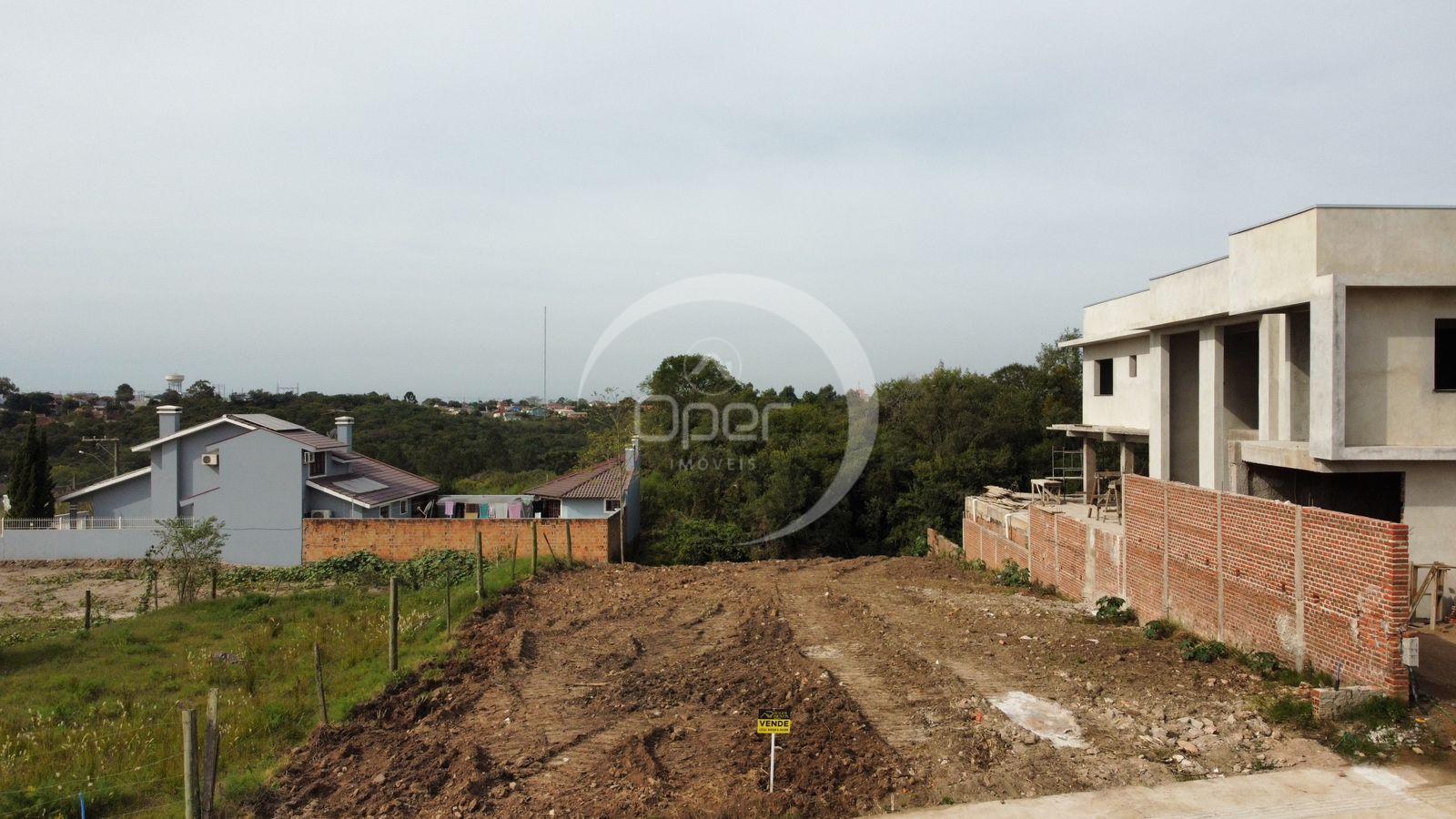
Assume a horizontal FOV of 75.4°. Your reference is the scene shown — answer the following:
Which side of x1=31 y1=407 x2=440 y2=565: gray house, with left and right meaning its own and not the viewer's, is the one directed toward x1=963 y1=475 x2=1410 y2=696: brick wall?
left

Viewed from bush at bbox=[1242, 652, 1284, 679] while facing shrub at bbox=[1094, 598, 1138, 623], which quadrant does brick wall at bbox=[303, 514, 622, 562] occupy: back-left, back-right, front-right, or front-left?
front-left

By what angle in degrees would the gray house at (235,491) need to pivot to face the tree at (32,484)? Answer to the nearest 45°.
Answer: approximately 45° to its right

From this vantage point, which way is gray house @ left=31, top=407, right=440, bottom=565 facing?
to the viewer's left

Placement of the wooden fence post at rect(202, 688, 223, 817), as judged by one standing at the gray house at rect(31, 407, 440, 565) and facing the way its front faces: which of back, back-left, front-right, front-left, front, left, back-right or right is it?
left

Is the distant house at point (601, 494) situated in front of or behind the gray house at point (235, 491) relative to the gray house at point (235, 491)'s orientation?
behind

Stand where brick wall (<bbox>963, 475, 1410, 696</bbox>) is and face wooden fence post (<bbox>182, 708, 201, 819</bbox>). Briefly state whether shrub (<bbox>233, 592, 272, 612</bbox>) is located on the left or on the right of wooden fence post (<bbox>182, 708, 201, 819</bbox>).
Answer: right

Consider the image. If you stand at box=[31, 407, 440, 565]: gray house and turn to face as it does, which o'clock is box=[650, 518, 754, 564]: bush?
The bush is roughly at 7 o'clock from the gray house.

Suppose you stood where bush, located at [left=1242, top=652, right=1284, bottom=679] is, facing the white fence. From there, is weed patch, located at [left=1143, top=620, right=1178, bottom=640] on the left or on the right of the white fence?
right
